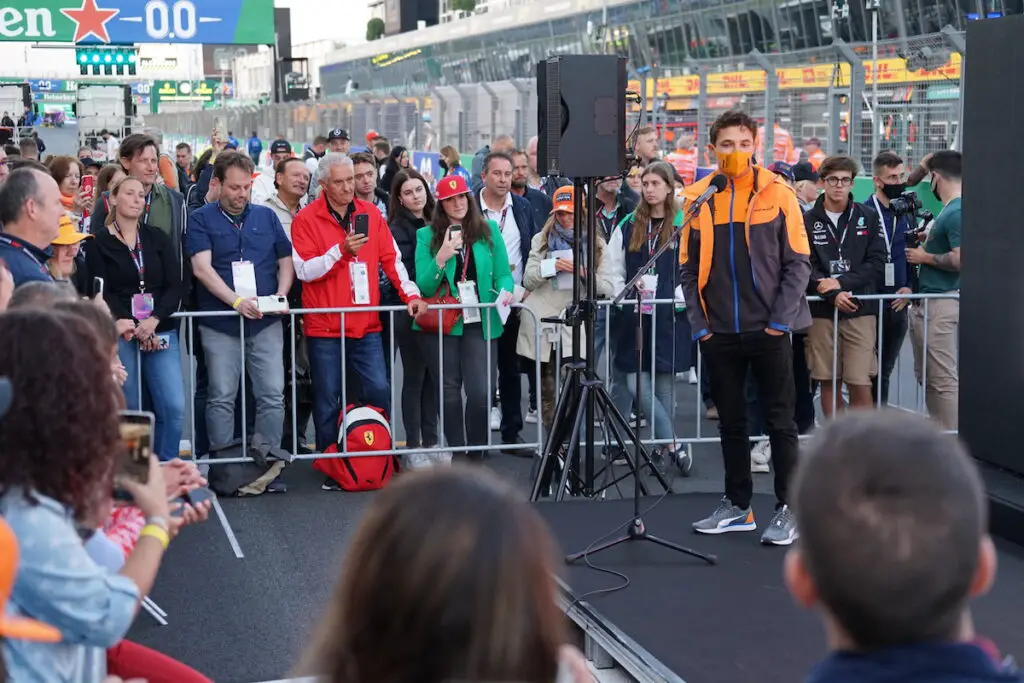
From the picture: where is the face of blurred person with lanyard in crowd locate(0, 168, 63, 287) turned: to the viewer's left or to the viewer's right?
to the viewer's right

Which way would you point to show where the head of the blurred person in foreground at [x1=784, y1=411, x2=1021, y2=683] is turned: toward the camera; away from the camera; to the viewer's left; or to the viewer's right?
away from the camera

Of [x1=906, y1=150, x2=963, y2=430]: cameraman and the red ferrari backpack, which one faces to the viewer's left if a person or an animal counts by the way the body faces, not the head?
the cameraman

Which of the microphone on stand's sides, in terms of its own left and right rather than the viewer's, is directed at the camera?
right

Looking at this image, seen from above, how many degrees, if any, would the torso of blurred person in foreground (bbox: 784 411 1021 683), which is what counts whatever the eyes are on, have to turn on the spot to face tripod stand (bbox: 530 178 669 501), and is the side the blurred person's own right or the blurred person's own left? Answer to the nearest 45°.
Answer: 0° — they already face it

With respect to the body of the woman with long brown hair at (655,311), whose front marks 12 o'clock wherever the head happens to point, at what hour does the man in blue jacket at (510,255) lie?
The man in blue jacket is roughly at 4 o'clock from the woman with long brown hair.

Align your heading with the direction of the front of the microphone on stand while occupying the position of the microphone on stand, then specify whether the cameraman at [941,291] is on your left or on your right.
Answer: on your left

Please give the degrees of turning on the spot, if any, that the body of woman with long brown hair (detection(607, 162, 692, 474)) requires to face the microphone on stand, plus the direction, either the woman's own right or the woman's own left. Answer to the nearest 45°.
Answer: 0° — they already face it

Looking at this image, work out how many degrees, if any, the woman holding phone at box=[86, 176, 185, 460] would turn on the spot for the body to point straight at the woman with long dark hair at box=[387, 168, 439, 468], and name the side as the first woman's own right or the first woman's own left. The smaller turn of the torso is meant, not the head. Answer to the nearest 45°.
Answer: approximately 45° to the first woman's own left

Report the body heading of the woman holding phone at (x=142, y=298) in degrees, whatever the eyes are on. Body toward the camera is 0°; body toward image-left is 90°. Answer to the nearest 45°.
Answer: approximately 315°

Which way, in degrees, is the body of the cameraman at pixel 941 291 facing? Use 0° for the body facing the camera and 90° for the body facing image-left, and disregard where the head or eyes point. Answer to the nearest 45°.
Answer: approximately 90°

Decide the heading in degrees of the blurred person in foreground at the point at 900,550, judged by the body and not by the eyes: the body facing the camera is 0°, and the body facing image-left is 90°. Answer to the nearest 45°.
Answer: approximately 180°
